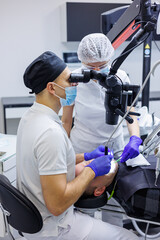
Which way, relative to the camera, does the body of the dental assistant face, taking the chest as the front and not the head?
toward the camera

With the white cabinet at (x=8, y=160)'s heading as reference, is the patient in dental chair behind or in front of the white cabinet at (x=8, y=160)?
in front

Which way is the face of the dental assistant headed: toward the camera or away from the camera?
toward the camera

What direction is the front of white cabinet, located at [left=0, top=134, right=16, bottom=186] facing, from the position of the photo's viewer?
facing the viewer and to the right of the viewer

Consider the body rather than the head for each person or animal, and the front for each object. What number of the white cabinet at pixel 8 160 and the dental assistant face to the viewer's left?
0
